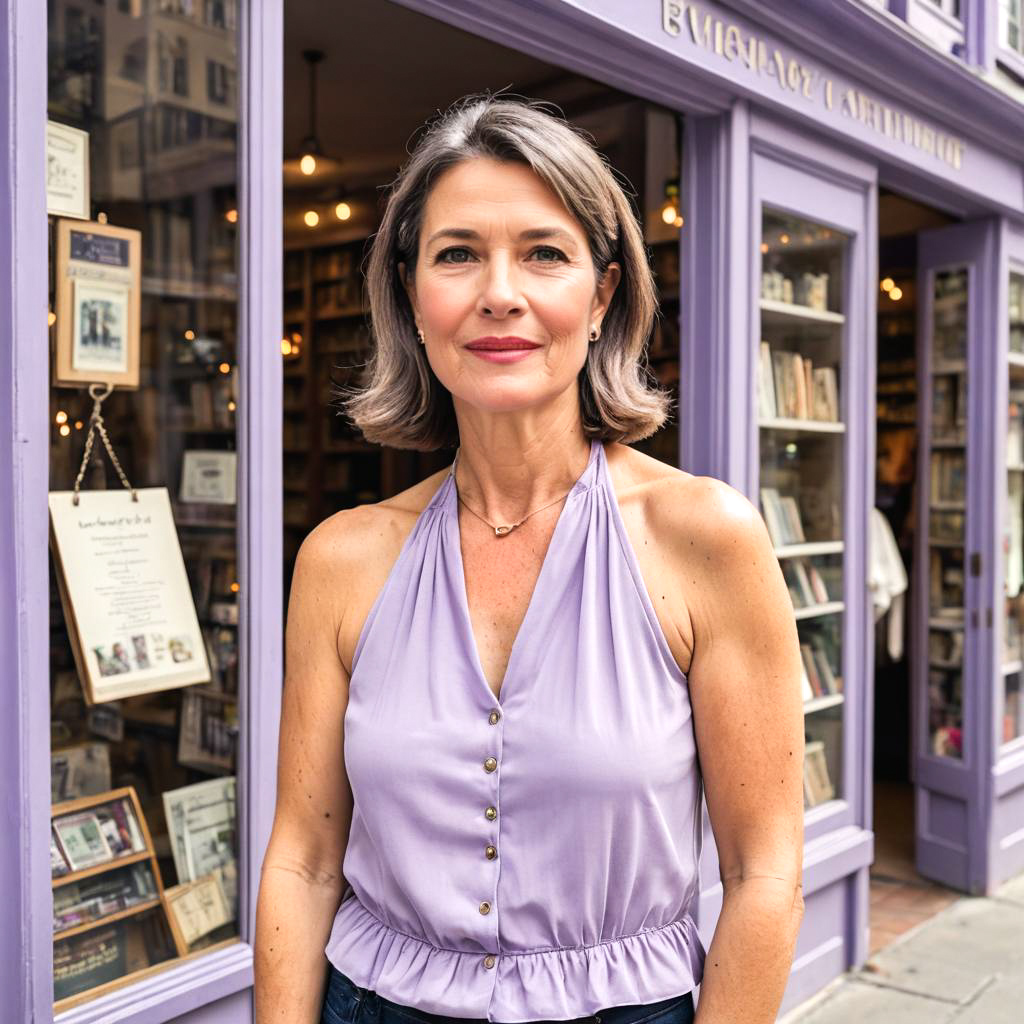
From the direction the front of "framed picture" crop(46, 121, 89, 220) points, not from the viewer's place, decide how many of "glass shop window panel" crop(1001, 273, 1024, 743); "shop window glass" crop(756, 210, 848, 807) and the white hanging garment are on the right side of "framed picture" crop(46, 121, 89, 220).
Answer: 0

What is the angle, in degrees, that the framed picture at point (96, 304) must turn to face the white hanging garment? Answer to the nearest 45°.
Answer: approximately 90° to its left

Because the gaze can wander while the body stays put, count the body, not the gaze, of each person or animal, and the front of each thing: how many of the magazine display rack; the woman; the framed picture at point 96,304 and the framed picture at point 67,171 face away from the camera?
0

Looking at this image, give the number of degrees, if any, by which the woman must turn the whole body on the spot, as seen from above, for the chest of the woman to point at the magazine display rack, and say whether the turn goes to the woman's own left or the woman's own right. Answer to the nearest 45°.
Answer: approximately 135° to the woman's own right

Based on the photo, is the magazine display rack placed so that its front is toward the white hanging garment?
no

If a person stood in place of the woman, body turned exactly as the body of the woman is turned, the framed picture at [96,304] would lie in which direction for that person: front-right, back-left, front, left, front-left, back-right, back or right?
back-right

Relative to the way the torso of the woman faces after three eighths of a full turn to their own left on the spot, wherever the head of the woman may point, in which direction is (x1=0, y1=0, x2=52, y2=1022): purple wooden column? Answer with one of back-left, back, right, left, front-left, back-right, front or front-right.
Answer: left

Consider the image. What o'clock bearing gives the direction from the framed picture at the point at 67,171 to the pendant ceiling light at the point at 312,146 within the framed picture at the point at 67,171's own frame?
The pendant ceiling light is roughly at 8 o'clock from the framed picture.

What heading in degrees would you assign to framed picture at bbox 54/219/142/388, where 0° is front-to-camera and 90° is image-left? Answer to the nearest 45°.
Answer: approximately 315°

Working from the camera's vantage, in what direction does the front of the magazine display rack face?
facing the viewer and to the right of the viewer

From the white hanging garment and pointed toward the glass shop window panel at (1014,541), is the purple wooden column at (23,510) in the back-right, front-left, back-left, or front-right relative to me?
back-right

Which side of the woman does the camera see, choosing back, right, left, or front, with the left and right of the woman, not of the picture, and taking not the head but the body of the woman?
front

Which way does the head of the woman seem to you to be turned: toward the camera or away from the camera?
toward the camera

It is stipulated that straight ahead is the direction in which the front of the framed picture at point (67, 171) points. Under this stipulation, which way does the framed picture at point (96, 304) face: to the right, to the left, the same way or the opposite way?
the same way

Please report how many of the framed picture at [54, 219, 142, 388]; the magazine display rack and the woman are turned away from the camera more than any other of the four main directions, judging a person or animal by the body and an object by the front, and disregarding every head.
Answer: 0

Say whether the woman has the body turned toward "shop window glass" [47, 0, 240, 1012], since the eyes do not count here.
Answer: no
